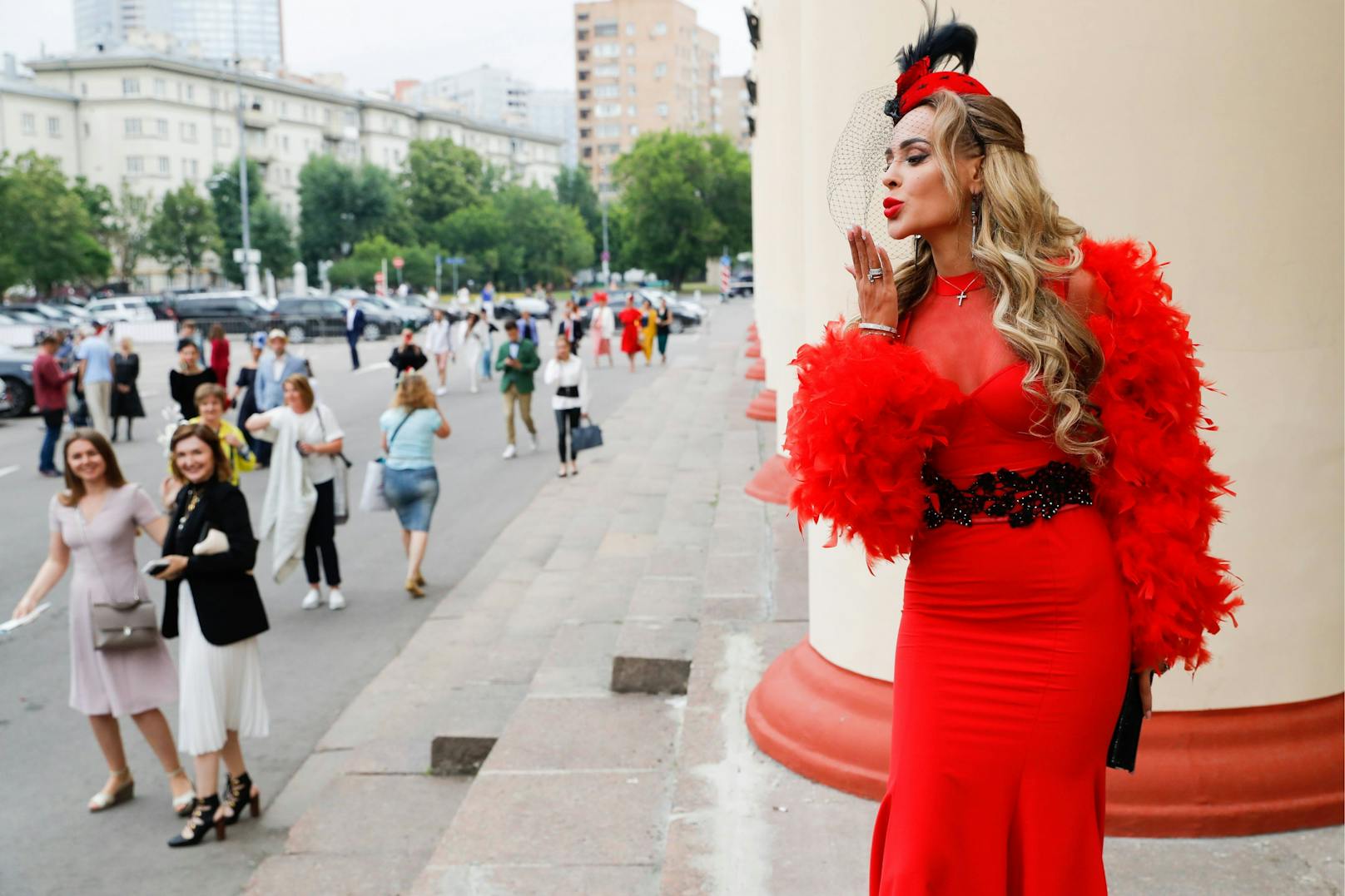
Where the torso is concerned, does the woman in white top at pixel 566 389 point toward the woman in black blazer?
yes

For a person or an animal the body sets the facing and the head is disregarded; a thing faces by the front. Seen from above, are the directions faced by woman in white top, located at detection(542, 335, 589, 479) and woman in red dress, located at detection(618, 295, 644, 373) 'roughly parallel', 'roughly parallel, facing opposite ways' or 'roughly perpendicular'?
roughly parallel

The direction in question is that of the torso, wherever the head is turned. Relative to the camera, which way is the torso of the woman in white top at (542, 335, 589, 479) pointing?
toward the camera

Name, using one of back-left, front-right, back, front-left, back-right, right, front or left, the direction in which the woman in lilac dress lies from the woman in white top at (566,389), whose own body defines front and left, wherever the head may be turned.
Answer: front

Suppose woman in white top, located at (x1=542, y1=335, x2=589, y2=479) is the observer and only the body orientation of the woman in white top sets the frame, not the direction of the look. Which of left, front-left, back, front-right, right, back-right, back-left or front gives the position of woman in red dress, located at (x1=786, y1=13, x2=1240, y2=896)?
front

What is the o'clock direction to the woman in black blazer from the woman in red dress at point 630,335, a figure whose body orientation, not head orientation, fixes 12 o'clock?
The woman in black blazer is roughly at 12 o'clock from the woman in red dress.

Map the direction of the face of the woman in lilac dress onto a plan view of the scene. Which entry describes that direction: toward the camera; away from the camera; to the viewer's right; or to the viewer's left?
toward the camera

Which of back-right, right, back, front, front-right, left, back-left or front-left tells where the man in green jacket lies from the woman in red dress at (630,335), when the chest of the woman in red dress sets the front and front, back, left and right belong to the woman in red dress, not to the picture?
front

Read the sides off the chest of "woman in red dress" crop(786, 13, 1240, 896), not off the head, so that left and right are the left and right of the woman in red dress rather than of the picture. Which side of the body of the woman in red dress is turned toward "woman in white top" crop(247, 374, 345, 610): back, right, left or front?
right

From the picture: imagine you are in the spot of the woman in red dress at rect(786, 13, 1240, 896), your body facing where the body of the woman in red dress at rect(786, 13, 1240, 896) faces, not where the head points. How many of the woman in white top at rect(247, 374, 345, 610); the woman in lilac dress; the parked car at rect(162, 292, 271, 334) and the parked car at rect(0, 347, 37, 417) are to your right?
4

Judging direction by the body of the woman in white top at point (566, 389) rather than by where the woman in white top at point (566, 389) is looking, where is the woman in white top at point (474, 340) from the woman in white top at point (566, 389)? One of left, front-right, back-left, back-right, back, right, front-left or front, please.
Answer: back

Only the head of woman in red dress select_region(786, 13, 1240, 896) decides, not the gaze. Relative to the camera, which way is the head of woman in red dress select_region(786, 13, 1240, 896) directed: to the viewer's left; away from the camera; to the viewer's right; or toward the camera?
to the viewer's left

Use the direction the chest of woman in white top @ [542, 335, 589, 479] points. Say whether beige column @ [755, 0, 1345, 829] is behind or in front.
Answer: in front

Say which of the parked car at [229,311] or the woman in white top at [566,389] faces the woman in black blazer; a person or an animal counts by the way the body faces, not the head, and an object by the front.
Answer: the woman in white top

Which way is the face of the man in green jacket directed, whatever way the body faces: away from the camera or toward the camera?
toward the camera

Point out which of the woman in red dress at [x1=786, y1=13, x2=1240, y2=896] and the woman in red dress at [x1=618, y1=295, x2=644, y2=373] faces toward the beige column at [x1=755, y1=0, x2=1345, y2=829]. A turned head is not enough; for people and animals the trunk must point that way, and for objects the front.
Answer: the woman in red dress at [x1=618, y1=295, x2=644, y2=373]
